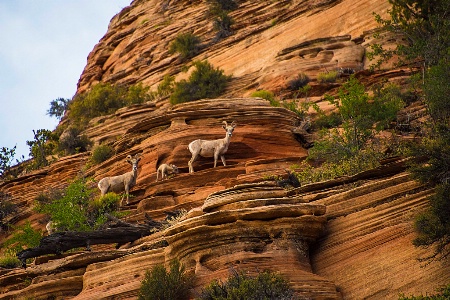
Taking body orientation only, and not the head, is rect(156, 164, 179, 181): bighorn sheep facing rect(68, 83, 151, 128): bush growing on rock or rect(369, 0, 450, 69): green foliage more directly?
the green foliage

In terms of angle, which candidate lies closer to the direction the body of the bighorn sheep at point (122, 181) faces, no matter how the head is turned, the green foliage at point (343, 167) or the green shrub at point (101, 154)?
the green foliage

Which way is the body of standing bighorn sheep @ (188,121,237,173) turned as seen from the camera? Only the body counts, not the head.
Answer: to the viewer's right

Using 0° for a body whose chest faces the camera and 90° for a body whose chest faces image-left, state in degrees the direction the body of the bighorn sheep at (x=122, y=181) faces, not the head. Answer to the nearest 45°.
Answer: approximately 270°

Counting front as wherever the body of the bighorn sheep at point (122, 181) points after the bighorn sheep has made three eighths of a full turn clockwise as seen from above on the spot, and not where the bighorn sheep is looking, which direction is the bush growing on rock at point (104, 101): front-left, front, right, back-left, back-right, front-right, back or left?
back-right

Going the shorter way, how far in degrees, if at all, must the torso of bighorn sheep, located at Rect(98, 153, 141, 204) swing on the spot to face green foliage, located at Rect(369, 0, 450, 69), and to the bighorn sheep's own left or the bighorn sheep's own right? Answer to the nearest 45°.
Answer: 0° — it already faces it

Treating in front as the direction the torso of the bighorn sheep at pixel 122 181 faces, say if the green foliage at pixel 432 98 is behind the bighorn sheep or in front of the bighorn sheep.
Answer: in front

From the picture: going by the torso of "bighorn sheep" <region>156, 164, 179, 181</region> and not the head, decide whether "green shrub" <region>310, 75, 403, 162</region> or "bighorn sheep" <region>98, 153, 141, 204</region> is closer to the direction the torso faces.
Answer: the green shrub

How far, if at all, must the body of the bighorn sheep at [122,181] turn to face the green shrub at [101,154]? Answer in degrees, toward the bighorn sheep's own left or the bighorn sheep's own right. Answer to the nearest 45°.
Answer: approximately 90° to the bighorn sheep's own left
